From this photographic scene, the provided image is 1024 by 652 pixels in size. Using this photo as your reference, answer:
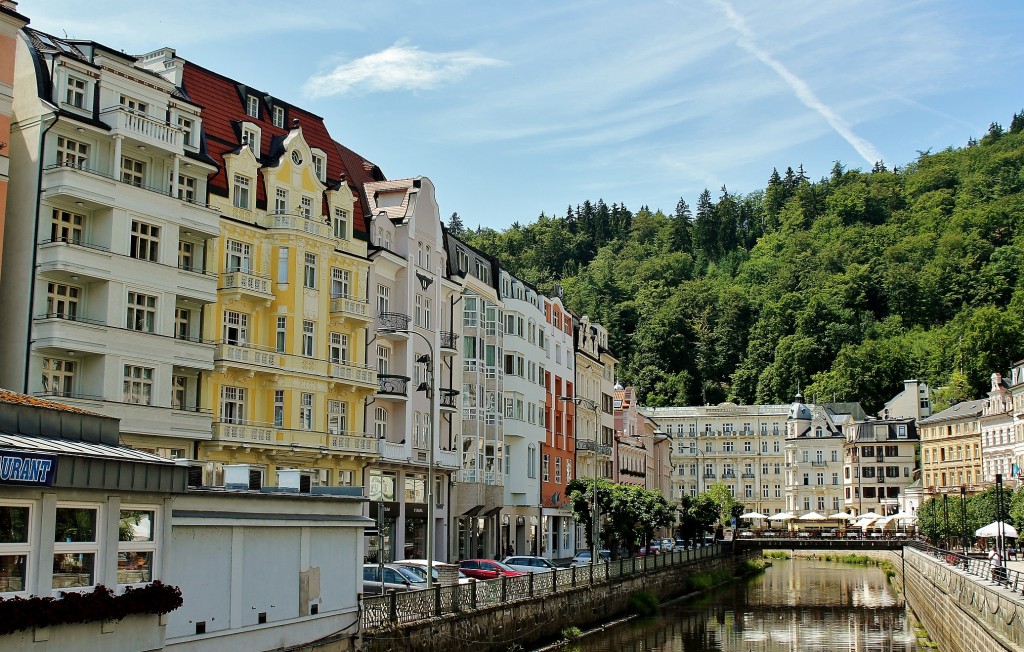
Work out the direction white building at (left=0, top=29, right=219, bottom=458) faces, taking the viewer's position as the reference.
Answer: facing the viewer and to the right of the viewer

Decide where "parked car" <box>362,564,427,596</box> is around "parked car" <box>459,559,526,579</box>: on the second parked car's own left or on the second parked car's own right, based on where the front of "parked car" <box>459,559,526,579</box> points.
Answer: on the second parked car's own right

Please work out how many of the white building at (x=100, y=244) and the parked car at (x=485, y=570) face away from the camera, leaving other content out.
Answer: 0

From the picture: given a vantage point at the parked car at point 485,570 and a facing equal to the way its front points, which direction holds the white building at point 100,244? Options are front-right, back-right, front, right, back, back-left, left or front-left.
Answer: right

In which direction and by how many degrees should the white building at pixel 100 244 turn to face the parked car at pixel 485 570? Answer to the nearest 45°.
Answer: approximately 45° to its left
